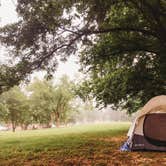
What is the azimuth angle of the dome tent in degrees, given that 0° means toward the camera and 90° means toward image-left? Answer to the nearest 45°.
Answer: approximately 0°
